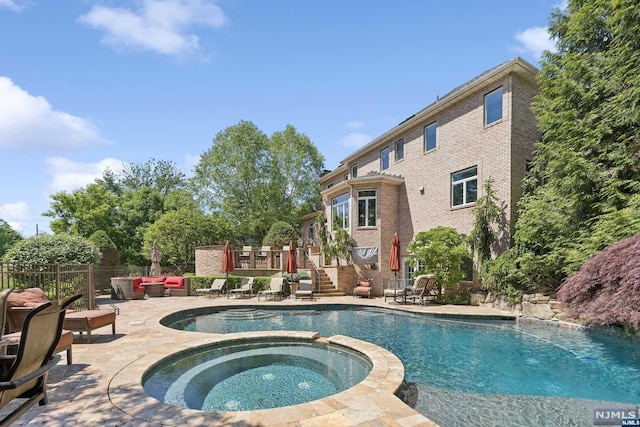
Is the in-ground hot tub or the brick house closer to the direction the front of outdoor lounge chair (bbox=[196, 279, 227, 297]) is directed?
the in-ground hot tub

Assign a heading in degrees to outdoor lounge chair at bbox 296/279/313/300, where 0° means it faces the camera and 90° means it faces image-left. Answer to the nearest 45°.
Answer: approximately 0°

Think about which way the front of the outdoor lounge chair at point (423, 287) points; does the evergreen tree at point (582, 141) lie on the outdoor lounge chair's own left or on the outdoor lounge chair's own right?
on the outdoor lounge chair's own left

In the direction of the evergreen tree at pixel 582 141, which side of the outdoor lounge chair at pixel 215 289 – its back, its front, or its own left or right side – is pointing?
left

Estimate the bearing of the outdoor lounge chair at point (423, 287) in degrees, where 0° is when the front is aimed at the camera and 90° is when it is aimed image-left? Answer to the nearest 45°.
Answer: approximately 45°

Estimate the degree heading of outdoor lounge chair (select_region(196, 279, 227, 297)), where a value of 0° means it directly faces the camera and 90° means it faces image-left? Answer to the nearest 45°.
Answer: approximately 45°

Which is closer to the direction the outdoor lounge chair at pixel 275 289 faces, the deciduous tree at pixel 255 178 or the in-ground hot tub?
the in-ground hot tub

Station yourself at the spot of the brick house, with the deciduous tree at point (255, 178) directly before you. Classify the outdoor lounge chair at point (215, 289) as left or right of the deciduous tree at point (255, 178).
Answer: left

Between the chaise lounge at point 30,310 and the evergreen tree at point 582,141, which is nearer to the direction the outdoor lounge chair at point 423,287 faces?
the chaise lounge
